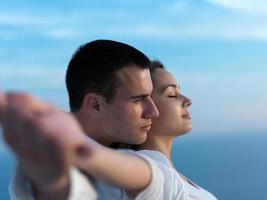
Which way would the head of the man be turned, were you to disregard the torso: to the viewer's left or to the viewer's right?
to the viewer's right

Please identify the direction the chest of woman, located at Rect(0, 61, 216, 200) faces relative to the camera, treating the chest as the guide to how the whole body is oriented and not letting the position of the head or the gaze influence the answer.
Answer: to the viewer's right

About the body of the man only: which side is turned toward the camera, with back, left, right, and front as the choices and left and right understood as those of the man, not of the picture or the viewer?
right

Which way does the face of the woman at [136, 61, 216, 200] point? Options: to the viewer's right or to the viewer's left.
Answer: to the viewer's right
